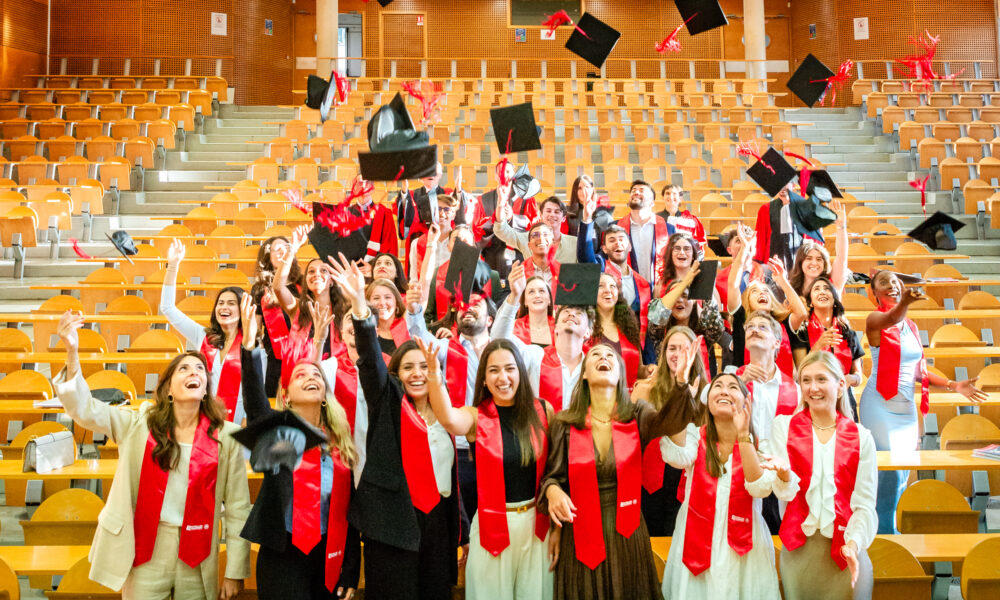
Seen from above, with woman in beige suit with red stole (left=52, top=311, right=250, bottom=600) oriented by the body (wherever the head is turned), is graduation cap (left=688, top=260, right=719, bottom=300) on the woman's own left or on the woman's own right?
on the woman's own left

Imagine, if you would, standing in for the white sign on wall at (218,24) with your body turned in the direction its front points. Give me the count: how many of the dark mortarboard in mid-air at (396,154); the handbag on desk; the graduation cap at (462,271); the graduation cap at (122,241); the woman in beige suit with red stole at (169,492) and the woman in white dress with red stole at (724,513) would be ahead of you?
6

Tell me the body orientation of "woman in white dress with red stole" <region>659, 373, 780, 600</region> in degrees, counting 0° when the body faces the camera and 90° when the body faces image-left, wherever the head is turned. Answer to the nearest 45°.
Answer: approximately 0°

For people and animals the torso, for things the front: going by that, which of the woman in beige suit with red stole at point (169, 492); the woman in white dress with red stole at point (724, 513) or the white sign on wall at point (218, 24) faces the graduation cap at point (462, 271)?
the white sign on wall

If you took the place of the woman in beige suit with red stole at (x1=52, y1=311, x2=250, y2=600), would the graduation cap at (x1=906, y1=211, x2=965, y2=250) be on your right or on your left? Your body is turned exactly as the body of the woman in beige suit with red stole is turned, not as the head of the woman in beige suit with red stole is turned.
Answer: on your left

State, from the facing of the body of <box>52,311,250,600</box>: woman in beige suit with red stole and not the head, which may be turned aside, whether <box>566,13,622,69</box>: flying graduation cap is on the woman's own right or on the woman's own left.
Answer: on the woman's own left

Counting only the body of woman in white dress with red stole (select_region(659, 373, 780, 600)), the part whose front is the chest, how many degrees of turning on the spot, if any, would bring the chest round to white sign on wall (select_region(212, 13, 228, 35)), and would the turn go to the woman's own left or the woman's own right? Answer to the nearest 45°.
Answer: approximately 135° to the woman's own right

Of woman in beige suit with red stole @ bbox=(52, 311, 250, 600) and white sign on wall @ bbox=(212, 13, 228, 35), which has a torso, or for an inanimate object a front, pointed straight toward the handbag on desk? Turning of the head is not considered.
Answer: the white sign on wall

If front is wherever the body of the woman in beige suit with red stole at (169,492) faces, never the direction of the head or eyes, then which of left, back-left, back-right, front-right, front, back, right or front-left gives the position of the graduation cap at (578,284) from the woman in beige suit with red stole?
left

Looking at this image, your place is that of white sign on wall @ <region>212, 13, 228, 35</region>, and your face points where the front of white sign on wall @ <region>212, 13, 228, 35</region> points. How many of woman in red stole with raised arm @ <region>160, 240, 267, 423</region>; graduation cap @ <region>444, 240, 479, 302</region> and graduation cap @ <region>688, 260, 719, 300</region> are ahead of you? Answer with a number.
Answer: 3

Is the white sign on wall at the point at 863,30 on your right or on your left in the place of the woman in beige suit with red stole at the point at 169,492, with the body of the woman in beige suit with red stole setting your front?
on your left

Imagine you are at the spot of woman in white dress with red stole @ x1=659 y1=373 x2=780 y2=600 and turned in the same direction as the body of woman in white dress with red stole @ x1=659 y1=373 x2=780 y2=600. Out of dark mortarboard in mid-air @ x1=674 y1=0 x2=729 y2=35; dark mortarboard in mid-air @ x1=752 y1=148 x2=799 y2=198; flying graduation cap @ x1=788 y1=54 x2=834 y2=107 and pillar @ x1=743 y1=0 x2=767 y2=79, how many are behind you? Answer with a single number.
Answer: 4

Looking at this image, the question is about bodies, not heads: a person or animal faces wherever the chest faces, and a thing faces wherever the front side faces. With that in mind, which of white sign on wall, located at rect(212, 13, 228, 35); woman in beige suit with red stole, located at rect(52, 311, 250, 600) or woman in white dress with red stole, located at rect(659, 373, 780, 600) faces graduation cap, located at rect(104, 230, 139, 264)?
the white sign on wall

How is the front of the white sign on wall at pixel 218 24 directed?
toward the camera

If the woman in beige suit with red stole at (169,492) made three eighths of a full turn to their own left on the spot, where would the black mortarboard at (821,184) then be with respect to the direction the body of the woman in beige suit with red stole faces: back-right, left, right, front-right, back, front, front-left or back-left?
front-right

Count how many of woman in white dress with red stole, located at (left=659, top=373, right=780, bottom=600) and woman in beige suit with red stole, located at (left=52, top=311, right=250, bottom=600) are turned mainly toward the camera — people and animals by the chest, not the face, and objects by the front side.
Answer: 2

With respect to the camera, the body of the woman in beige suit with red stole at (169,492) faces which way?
toward the camera

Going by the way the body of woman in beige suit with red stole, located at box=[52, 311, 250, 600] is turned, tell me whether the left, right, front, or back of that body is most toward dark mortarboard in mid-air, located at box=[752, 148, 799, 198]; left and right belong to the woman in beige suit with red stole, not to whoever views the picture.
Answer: left

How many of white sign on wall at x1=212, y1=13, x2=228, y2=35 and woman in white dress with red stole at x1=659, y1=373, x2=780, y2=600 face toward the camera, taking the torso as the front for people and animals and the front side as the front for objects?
2

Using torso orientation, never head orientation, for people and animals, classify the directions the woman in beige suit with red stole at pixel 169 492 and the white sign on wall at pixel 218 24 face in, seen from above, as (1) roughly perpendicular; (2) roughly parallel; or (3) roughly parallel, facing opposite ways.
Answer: roughly parallel

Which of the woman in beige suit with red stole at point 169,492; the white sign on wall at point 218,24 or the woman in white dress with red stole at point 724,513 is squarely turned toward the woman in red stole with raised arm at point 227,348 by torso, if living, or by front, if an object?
the white sign on wall
